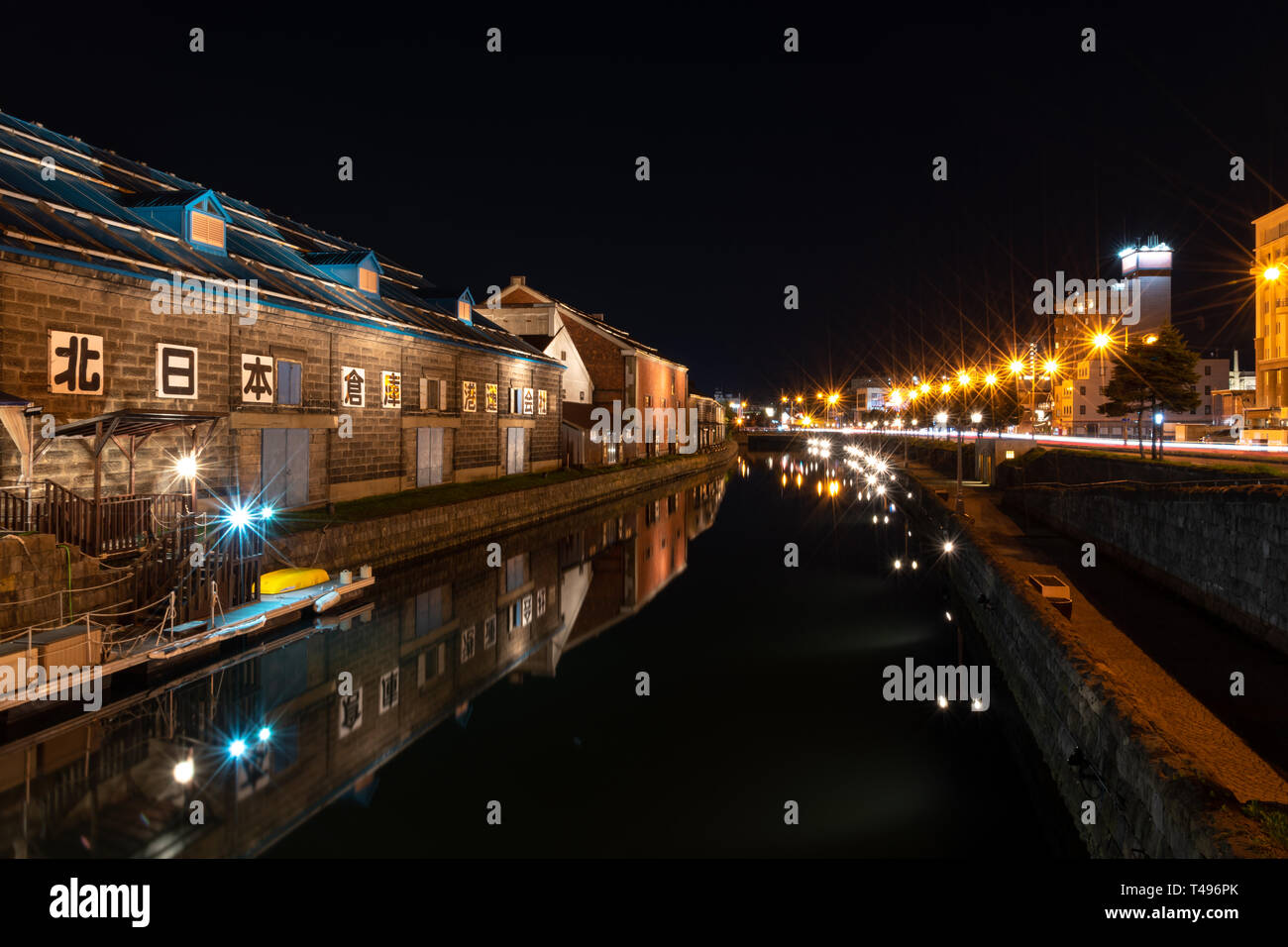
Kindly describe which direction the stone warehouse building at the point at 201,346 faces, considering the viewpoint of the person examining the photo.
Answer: facing the viewer and to the right of the viewer

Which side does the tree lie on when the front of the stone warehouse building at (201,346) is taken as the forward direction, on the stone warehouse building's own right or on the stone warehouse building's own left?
on the stone warehouse building's own left

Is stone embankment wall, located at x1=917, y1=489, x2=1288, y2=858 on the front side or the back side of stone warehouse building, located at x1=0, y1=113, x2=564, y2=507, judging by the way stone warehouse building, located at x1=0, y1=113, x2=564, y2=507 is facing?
on the front side

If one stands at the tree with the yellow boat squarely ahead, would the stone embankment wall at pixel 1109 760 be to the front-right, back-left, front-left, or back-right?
front-left

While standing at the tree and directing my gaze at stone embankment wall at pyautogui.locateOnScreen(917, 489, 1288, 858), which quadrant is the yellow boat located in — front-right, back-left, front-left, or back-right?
front-right

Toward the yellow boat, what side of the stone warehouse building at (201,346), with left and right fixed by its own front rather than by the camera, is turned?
front

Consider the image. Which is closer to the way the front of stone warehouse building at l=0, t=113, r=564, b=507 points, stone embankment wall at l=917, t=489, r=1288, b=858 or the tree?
the stone embankment wall
